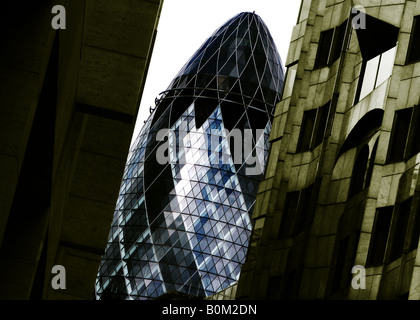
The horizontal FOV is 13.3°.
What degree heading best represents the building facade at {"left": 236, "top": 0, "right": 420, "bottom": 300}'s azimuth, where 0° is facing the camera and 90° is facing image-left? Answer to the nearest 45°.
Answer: approximately 45°

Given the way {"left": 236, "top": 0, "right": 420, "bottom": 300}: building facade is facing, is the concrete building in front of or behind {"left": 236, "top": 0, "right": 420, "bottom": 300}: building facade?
in front
